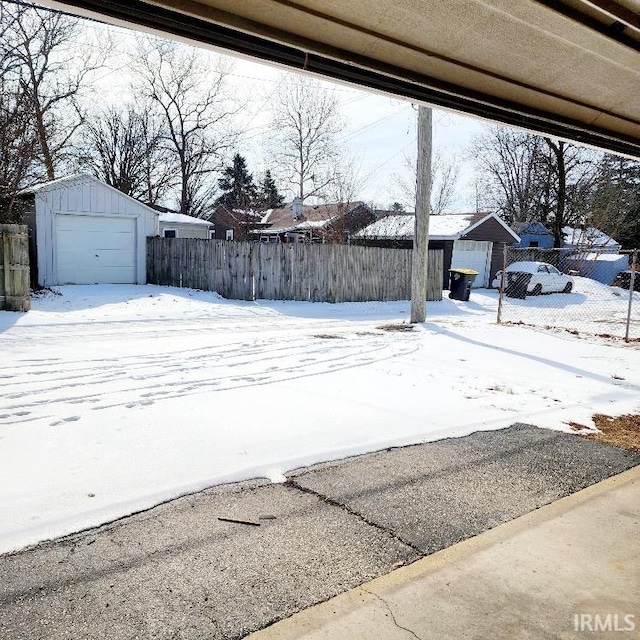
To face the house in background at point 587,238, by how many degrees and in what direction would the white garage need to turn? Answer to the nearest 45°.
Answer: approximately 90° to its left

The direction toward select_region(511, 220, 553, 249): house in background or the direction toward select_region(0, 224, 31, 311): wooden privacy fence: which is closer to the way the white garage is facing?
the wooden privacy fence

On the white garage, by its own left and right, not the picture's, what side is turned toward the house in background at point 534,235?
left

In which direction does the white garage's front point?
toward the camera

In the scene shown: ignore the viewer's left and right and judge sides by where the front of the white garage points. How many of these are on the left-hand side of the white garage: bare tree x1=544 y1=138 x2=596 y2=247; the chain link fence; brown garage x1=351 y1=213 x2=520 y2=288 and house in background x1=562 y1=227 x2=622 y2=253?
4

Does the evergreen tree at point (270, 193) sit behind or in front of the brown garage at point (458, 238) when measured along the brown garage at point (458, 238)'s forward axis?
behind

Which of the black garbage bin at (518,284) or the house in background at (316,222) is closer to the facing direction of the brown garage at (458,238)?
the black garbage bin

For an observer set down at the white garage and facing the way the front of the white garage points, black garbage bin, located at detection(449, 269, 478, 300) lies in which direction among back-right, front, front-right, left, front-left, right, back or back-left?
left

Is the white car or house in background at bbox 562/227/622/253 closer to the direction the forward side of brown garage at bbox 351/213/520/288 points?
the white car

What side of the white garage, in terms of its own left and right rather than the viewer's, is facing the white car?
left

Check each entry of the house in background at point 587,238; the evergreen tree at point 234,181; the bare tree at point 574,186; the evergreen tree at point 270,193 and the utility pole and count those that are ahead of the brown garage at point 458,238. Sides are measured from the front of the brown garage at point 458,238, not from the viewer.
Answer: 1

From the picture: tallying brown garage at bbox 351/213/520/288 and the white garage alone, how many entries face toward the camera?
2

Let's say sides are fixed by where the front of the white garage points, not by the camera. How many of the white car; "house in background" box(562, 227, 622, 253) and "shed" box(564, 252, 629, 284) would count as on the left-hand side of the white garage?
3

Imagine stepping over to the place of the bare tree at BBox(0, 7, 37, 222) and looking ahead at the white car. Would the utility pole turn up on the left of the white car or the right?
right

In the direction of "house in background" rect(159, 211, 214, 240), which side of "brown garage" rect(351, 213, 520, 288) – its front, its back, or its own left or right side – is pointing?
right

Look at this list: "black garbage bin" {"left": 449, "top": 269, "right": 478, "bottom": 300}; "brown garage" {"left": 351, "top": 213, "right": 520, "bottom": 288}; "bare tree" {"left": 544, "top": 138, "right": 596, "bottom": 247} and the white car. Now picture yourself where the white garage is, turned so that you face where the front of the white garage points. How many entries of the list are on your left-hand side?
4

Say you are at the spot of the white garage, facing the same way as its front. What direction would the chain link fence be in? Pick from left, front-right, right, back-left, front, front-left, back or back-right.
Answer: left

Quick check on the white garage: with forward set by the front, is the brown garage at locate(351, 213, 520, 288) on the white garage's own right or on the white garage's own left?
on the white garage's own left

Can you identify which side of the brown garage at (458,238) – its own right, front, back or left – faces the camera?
front
